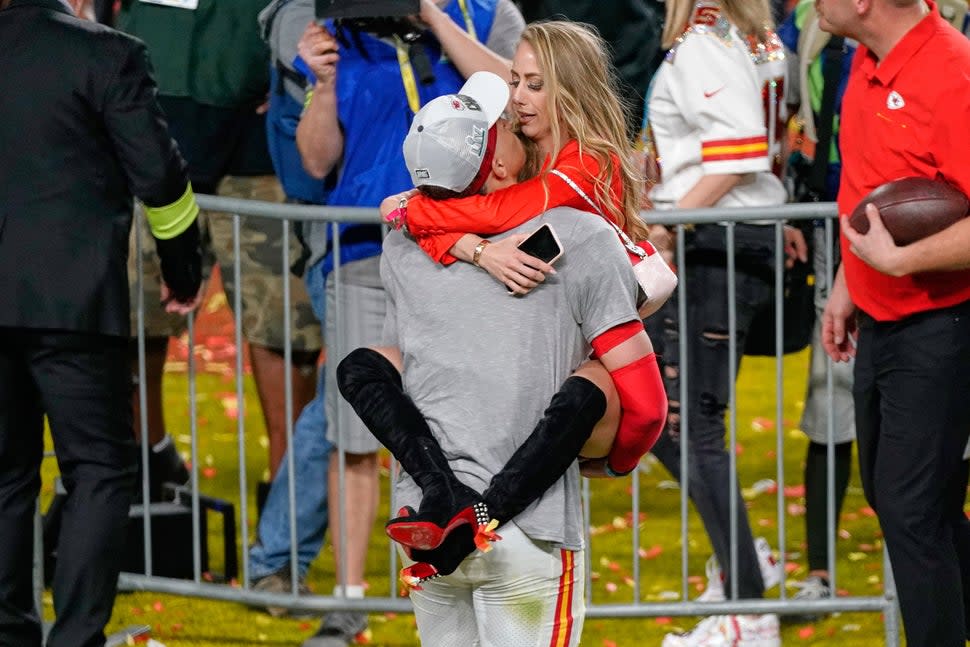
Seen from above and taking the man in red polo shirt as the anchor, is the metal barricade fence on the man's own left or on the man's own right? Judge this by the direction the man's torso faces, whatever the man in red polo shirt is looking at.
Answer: on the man's own right

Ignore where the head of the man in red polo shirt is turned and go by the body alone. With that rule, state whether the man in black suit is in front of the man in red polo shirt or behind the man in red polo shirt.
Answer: in front

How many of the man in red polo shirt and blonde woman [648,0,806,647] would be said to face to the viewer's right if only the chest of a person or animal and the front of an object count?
0

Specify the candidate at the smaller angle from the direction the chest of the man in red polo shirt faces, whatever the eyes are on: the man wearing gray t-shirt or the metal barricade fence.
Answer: the man wearing gray t-shirt

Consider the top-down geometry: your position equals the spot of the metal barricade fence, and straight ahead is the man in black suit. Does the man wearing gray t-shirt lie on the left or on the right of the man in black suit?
left

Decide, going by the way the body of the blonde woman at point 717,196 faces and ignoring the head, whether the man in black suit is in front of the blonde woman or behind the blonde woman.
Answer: in front

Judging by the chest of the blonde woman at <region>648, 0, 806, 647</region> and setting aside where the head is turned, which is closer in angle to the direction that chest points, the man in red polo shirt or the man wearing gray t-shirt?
the man wearing gray t-shirt

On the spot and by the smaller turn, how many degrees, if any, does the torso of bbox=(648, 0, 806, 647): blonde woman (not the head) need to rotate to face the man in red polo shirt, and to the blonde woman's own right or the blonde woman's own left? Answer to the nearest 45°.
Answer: approximately 135° to the blonde woman's own left
